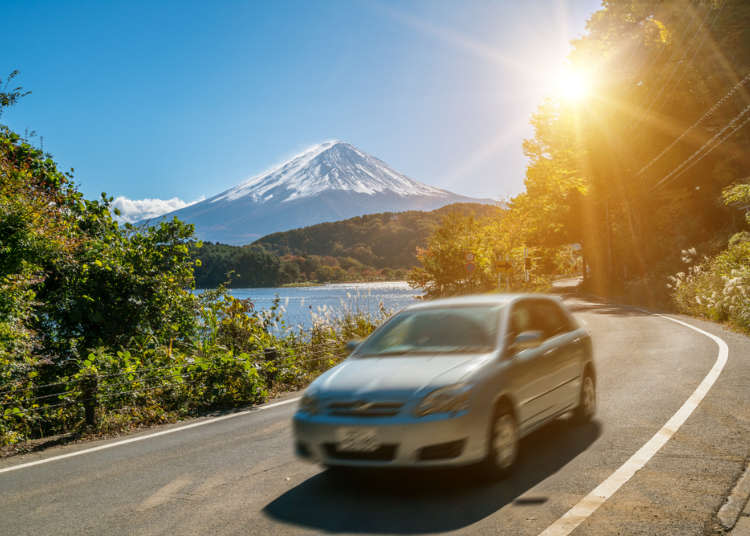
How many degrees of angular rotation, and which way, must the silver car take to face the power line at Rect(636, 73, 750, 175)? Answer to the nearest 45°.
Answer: approximately 180°

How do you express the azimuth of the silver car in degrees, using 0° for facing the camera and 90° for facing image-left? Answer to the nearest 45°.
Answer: approximately 45°
